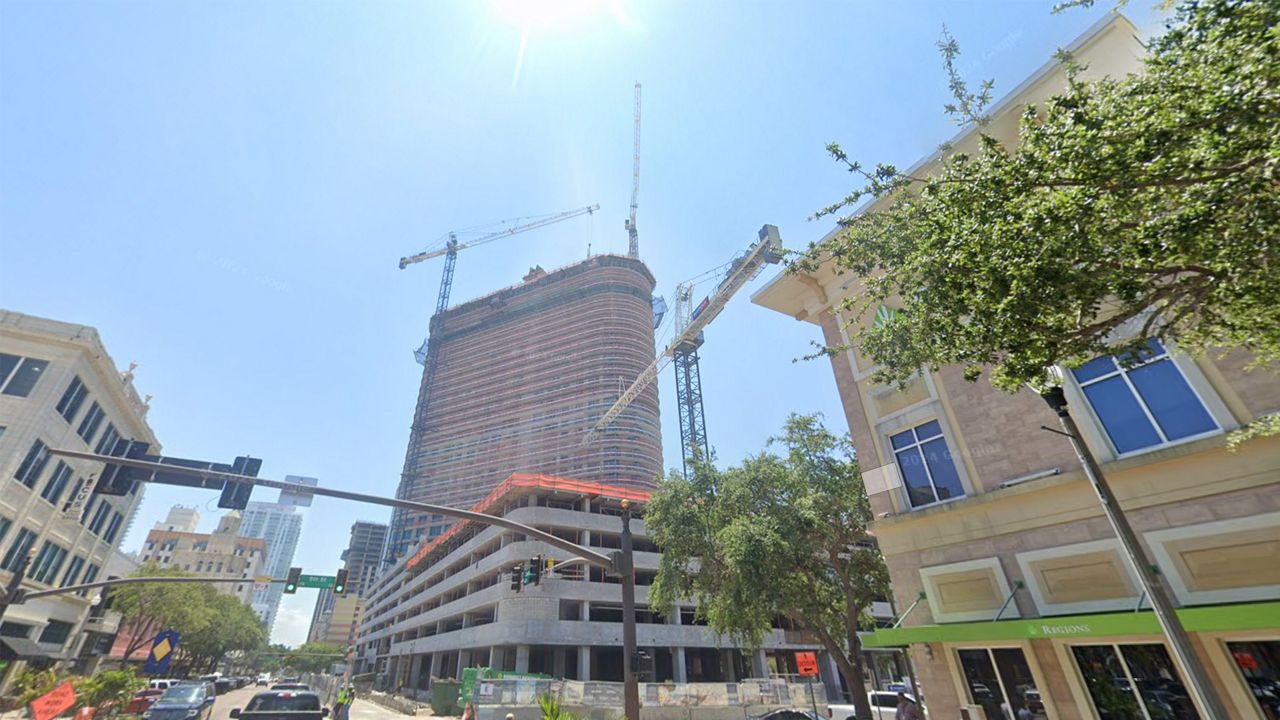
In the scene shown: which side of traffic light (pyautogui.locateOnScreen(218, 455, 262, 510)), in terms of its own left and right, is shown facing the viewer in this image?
back

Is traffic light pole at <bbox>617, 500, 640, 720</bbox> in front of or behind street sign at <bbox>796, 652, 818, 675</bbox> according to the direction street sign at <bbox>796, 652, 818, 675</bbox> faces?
in front

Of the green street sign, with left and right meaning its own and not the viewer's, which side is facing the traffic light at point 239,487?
front

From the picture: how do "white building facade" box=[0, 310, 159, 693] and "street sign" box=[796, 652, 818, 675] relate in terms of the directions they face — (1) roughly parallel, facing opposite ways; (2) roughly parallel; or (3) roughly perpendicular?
roughly perpendicular

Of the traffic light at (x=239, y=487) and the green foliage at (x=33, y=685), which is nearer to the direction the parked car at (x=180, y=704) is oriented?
the traffic light

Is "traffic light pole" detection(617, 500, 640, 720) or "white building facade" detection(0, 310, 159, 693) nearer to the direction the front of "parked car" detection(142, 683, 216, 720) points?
the traffic light pole

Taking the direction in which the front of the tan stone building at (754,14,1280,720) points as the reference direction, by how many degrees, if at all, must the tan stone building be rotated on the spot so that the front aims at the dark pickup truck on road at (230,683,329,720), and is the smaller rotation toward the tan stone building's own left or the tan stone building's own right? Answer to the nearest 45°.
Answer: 0° — it already faces it

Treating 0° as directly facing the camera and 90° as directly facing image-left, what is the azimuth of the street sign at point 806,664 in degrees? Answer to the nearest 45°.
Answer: approximately 0°

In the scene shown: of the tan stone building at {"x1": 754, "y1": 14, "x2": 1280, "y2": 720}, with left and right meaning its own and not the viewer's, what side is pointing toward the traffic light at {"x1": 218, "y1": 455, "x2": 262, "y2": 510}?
front

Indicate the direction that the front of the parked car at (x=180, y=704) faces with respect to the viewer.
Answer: facing the viewer and to the left of the viewer

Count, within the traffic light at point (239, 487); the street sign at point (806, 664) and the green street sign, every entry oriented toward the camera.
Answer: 2

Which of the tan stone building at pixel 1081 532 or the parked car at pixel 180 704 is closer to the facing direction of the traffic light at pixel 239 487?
the parked car

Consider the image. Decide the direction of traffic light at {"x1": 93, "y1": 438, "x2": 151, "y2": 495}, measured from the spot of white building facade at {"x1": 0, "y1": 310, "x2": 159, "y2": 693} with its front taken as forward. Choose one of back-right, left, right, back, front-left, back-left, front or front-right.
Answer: front-right
